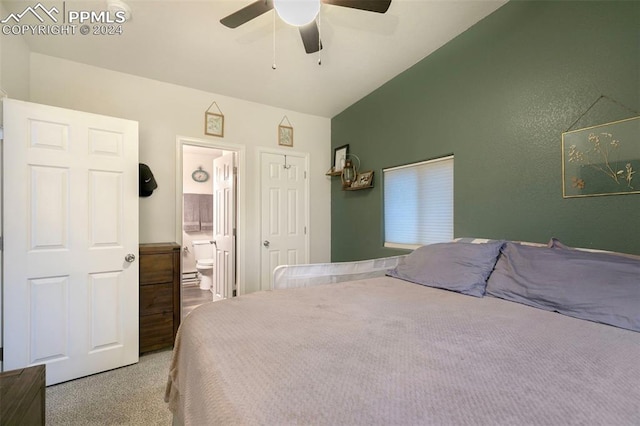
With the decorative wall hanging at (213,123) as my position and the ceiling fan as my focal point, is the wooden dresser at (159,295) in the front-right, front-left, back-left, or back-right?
front-right

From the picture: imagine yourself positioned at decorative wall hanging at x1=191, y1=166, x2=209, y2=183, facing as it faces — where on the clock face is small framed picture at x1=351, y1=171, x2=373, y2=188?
The small framed picture is roughly at 11 o'clock from the decorative wall hanging.

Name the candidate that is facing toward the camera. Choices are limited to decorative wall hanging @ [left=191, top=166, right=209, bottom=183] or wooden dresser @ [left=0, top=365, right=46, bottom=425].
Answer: the decorative wall hanging

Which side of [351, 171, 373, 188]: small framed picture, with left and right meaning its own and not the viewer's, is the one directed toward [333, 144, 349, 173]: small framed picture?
right

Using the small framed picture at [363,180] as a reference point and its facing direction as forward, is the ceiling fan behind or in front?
in front

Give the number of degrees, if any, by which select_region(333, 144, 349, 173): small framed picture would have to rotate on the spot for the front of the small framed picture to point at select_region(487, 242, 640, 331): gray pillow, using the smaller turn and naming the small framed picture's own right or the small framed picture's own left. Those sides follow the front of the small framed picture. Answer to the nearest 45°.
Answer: approximately 90° to the small framed picture's own left

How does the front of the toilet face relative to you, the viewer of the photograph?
facing the viewer and to the right of the viewer

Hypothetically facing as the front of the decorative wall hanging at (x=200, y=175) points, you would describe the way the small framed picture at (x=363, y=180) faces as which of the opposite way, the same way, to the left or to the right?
to the right

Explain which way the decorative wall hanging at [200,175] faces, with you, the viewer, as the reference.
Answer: facing the viewer

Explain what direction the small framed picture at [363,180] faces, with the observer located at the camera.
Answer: facing the viewer and to the left of the viewer

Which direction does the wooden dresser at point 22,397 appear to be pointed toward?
to the viewer's right

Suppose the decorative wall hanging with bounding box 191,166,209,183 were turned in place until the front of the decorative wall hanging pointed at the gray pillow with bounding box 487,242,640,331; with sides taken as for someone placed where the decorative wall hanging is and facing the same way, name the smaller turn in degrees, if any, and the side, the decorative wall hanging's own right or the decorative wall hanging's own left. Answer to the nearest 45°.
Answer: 0° — it already faces it

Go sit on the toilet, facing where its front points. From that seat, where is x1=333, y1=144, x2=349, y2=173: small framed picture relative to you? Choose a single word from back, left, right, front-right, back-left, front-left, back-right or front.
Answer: front

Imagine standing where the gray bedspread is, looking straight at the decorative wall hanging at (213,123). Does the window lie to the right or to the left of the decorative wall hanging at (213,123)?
right

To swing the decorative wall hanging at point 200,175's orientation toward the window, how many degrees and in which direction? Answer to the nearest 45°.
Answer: approximately 45° to its left

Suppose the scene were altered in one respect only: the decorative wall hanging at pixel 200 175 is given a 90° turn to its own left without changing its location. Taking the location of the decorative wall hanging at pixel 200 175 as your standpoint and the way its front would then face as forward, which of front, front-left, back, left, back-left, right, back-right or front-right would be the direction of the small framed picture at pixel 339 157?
front-right

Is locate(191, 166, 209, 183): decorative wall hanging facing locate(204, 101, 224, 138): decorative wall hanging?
yes
